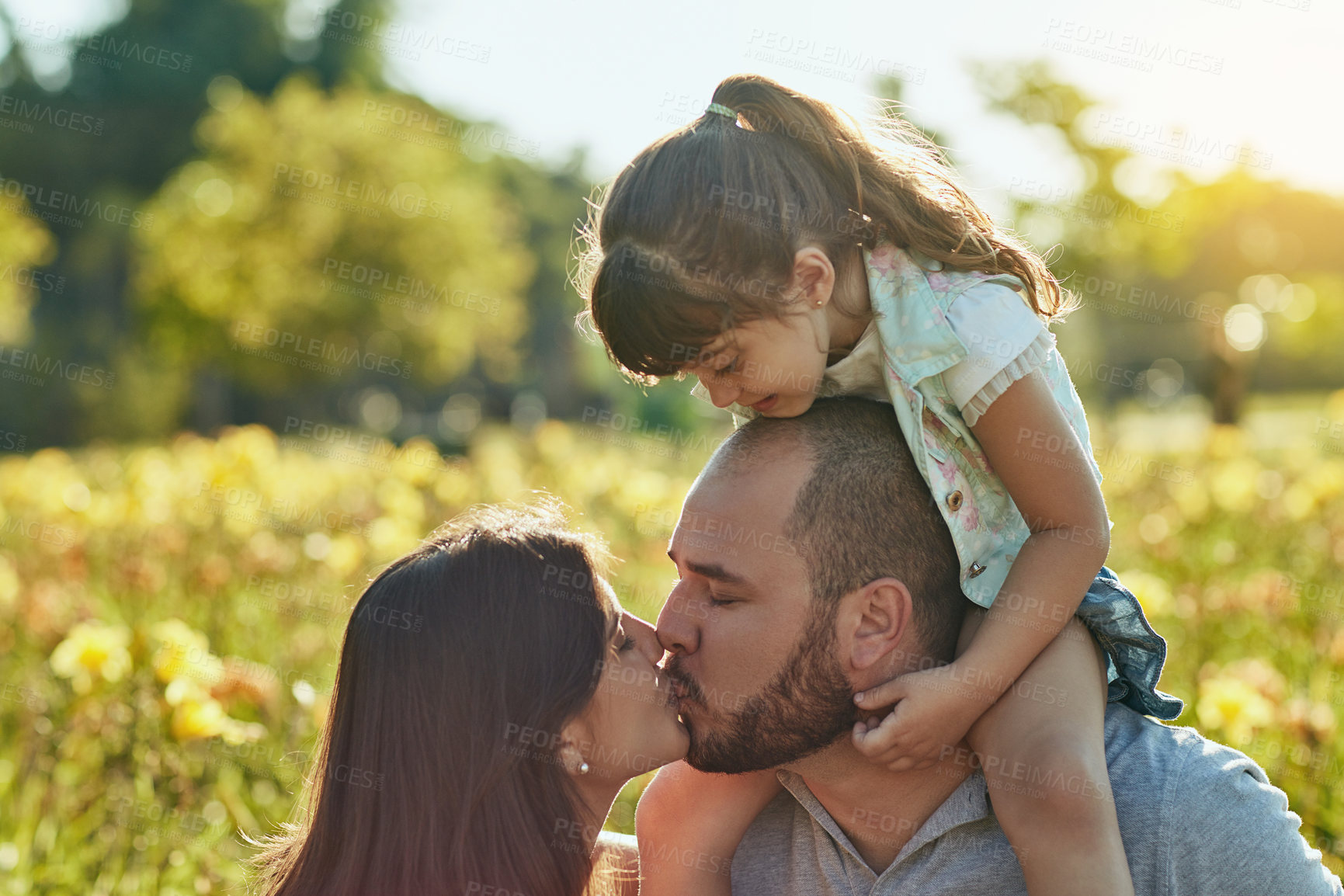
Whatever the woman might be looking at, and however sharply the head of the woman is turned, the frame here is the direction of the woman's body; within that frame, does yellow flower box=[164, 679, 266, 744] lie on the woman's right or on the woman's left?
on the woman's left

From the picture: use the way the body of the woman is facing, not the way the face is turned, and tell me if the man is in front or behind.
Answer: in front

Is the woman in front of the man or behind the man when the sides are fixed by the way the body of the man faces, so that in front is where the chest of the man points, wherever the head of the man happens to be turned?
in front

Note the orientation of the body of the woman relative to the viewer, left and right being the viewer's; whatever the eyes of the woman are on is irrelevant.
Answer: facing away from the viewer and to the right of the viewer

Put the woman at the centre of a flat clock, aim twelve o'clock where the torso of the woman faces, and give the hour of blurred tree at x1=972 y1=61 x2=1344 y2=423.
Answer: The blurred tree is roughly at 11 o'clock from the woman.

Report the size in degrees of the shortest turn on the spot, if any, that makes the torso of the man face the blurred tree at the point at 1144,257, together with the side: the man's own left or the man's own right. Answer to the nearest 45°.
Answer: approximately 135° to the man's own right

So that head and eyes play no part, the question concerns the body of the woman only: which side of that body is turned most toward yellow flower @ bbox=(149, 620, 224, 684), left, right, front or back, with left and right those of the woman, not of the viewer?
left

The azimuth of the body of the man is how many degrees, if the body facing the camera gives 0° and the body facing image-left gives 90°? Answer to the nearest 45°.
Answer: approximately 45°

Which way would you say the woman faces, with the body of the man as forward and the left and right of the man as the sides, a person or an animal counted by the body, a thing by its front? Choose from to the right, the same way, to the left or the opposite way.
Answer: the opposite way

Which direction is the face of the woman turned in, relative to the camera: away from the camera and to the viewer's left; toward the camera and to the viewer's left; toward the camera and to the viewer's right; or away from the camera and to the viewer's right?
away from the camera and to the viewer's right

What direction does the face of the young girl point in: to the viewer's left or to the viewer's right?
to the viewer's left

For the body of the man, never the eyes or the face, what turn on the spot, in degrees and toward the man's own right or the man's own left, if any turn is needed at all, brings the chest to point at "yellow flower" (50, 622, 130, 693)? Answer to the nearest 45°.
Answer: approximately 45° to the man's own right
